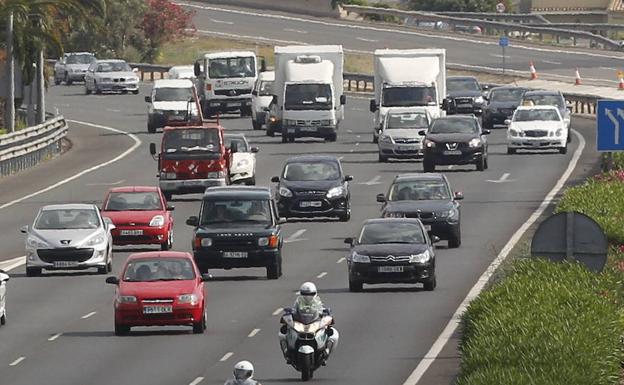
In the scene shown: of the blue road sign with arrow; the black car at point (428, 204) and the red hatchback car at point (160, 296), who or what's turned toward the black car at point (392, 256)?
the black car at point (428, 204)

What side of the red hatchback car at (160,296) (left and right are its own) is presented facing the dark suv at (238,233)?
back

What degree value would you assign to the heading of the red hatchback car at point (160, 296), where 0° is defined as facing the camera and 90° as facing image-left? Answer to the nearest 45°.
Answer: approximately 0°

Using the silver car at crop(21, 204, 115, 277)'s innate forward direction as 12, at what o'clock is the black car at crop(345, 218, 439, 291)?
The black car is roughly at 10 o'clock from the silver car.

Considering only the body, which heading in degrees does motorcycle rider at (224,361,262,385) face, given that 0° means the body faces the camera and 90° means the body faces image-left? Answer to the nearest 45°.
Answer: approximately 0°
